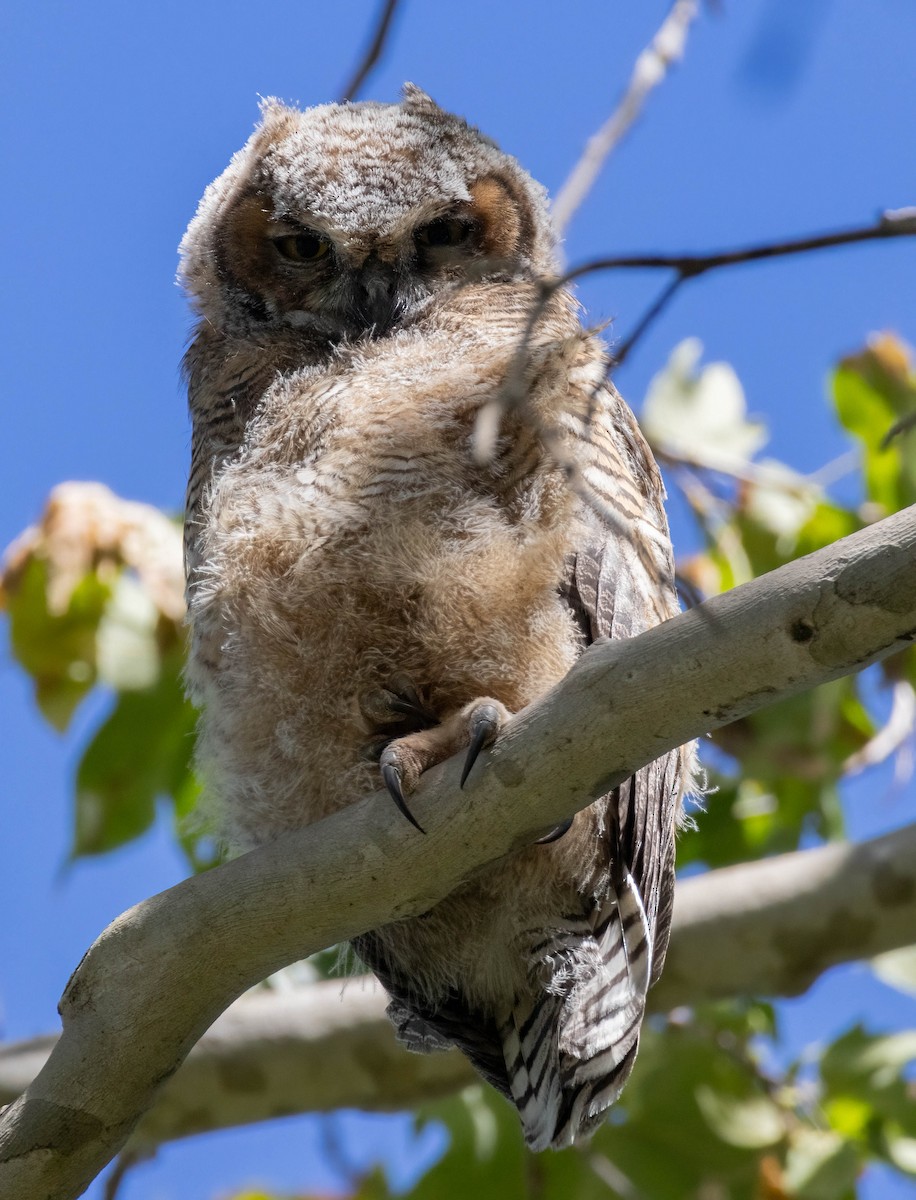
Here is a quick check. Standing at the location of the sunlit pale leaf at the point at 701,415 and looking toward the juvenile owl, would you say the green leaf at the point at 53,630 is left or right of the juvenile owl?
right

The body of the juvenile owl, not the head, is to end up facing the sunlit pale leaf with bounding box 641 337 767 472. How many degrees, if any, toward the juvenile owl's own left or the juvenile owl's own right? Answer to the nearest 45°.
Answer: approximately 135° to the juvenile owl's own left

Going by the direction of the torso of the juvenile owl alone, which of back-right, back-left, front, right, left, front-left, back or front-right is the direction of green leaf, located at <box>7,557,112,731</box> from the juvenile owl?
back-right

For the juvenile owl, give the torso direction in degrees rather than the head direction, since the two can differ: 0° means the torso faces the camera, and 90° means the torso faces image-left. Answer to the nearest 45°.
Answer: approximately 0°

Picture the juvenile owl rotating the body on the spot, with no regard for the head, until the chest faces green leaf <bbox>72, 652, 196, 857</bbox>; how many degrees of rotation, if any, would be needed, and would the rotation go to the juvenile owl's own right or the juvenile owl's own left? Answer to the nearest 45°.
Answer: approximately 135° to the juvenile owl's own right

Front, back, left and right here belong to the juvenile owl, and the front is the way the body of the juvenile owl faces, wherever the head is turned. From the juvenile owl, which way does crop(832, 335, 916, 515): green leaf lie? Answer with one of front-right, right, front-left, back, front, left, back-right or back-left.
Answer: back-left

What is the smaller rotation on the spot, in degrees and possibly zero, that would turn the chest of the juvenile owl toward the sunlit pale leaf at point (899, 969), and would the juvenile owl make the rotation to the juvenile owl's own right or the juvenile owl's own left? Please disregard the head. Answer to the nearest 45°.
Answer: approximately 135° to the juvenile owl's own left
